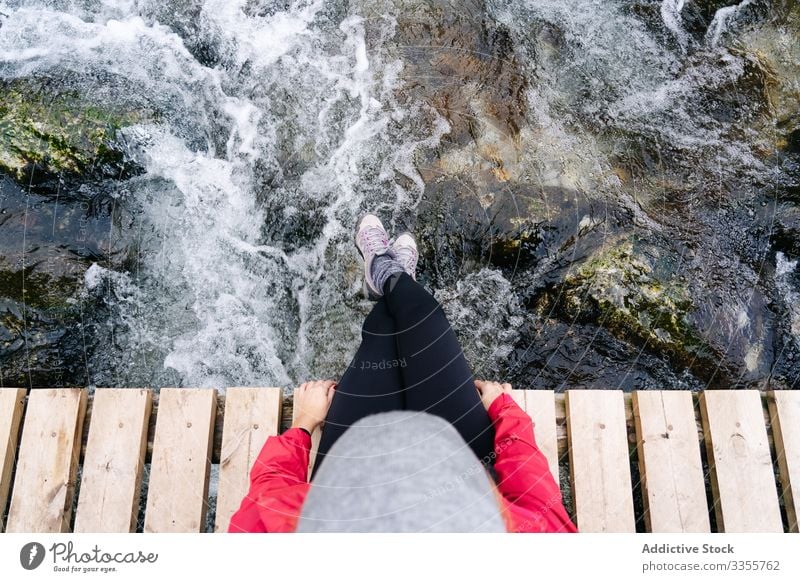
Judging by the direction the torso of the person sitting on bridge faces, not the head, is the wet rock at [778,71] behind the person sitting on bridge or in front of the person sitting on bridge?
in front

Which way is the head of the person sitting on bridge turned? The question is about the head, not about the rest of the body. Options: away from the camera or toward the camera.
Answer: away from the camera

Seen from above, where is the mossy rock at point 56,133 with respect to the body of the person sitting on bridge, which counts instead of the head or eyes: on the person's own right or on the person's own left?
on the person's own left

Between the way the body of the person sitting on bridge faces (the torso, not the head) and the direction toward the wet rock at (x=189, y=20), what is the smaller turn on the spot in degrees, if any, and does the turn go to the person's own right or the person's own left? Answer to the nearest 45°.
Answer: approximately 45° to the person's own left

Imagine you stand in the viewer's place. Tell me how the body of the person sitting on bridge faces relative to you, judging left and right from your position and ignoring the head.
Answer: facing away from the viewer
